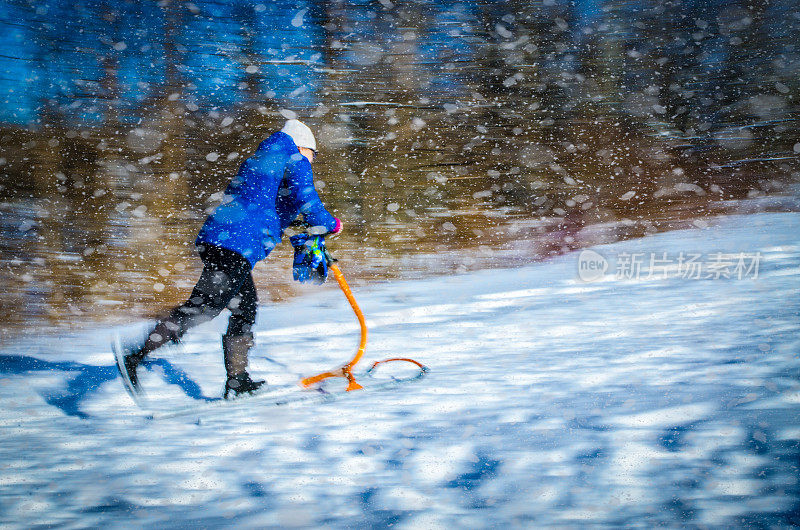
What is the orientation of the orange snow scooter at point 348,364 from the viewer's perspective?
to the viewer's right
